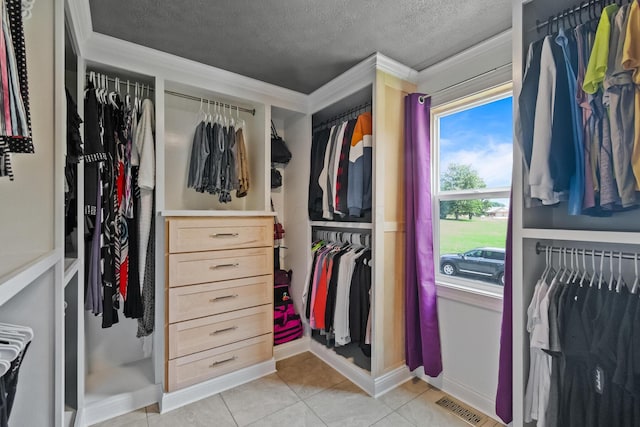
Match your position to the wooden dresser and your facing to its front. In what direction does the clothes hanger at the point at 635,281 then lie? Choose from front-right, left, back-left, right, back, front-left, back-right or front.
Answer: front

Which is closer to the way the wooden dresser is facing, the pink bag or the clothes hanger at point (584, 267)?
the clothes hanger

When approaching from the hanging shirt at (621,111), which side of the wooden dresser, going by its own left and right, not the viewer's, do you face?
front

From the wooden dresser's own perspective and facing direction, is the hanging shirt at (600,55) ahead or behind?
ahead

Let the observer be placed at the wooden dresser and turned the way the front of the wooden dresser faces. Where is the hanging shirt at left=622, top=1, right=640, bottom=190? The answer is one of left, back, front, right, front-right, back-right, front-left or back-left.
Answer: front

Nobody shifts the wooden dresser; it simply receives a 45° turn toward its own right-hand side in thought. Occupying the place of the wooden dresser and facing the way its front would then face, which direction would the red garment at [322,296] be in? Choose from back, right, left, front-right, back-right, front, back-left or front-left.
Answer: left

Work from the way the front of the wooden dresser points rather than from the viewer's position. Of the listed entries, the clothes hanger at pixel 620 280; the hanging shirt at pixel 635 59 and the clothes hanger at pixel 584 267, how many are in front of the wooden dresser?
3

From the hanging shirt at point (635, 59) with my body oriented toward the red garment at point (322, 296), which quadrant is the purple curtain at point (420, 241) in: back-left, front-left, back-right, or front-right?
front-right

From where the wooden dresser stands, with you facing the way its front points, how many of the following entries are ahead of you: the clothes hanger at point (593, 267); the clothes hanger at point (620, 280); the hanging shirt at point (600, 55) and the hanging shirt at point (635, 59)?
4

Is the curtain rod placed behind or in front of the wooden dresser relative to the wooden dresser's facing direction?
in front

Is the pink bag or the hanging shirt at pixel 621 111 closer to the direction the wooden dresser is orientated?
the hanging shirt

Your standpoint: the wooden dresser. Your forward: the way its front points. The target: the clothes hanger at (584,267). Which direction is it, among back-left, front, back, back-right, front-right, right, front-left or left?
front

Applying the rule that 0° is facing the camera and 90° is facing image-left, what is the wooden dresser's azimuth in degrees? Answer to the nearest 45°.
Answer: approximately 315°

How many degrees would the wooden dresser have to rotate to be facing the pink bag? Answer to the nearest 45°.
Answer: approximately 90° to its left

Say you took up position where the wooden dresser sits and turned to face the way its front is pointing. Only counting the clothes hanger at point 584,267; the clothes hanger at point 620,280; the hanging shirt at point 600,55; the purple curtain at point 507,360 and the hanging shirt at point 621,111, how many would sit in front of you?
5
